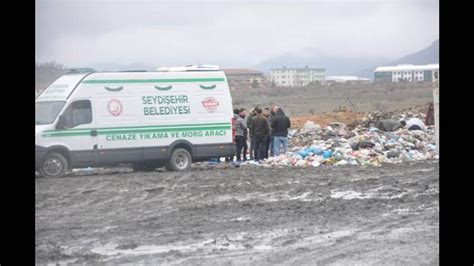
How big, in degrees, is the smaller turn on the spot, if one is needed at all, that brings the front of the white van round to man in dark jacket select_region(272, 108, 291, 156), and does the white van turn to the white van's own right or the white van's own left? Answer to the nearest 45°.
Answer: approximately 180°

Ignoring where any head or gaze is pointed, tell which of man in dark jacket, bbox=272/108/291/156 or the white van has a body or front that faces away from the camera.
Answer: the man in dark jacket

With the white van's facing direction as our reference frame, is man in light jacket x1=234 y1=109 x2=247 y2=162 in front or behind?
behind

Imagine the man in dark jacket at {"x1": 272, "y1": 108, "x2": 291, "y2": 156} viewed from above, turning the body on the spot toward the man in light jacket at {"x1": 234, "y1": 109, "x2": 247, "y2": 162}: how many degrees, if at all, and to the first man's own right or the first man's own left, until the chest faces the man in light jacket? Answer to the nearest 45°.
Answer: approximately 135° to the first man's own left

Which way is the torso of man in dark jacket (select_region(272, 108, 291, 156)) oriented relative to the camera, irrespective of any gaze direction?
away from the camera
